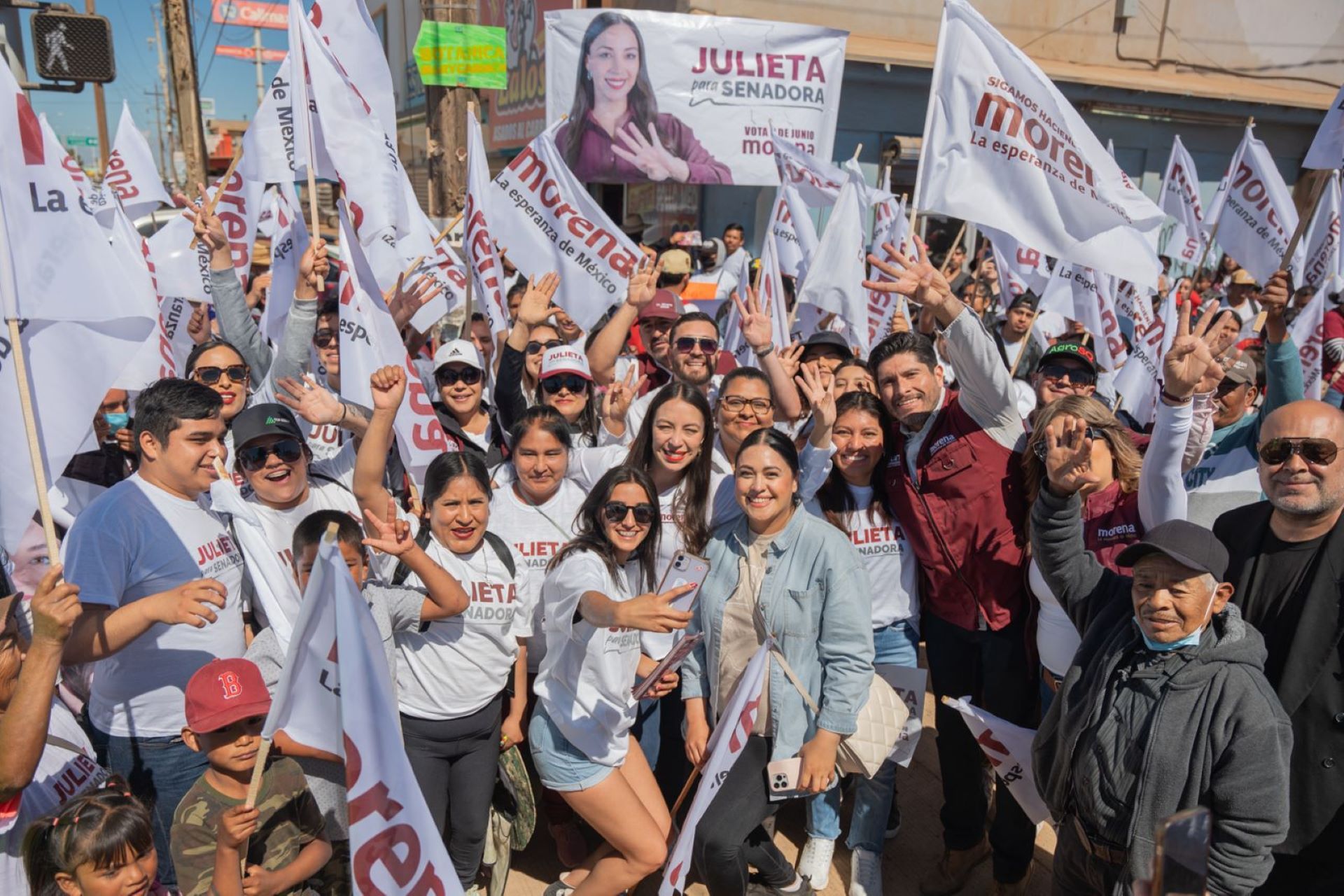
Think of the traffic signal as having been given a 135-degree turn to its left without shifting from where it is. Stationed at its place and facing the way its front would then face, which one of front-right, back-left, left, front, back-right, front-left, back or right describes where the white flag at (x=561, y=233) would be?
right

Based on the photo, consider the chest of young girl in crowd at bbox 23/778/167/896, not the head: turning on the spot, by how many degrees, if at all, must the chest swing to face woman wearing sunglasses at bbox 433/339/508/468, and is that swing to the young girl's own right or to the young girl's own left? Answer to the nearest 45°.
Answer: approximately 90° to the young girl's own left

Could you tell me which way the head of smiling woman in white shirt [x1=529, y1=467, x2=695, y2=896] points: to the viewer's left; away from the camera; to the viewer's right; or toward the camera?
toward the camera

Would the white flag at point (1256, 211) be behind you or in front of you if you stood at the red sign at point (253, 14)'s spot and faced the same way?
in front

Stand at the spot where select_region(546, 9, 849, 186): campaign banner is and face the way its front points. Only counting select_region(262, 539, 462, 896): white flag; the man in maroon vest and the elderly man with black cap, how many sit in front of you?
3

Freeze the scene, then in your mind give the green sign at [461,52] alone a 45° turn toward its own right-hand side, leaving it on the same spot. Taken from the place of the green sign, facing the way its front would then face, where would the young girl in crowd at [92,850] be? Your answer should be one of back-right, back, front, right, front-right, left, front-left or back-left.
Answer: front-left

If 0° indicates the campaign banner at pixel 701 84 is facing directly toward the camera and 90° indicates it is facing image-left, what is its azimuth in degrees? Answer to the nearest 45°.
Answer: approximately 0°

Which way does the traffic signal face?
toward the camera

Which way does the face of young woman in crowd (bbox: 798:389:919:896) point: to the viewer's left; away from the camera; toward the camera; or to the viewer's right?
toward the camera

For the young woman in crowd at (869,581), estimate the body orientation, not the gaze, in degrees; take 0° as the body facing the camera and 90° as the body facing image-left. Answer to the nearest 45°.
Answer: approximately 0°

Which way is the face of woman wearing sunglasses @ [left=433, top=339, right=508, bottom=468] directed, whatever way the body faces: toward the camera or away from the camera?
toward the camera

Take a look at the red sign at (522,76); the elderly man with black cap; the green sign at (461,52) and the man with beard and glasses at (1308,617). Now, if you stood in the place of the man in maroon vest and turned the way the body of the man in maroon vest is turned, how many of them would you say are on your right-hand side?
2

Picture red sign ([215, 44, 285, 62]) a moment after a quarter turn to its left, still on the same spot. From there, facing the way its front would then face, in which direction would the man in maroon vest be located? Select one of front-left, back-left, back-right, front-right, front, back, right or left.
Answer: right

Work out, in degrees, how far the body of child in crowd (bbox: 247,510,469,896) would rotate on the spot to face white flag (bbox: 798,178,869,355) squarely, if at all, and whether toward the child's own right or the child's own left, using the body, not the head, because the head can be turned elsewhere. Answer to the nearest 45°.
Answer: approximately 135° to the child's own left

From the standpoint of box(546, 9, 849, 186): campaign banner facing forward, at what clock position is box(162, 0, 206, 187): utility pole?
The utility pole is roughly at 4 o'clock from the campaign banner.

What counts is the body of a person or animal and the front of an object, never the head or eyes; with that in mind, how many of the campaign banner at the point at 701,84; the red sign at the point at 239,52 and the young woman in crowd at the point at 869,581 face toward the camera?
3

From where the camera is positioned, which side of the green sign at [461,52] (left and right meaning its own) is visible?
front
